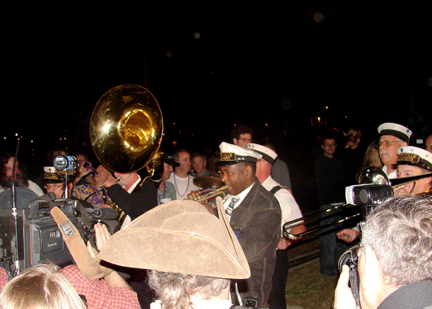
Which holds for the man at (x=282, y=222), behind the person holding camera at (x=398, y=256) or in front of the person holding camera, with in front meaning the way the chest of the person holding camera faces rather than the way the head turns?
in front

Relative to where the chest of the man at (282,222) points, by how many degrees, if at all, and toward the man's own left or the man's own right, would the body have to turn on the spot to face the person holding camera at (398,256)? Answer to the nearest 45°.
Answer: approximately 135° to the man's own left

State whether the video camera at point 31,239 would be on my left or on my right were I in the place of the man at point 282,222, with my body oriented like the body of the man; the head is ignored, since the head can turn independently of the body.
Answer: on my left

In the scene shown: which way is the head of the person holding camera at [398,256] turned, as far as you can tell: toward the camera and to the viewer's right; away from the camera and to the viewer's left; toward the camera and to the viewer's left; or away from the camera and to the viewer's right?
away from the camera and to the viewer's left

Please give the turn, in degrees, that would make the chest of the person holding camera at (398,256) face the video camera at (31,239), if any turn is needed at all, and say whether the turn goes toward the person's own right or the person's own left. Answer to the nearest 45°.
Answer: approximately 45° to the person's own left

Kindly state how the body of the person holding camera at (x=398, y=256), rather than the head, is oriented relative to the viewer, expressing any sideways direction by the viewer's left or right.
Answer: facing away from the viewer and to the left of the viewer
